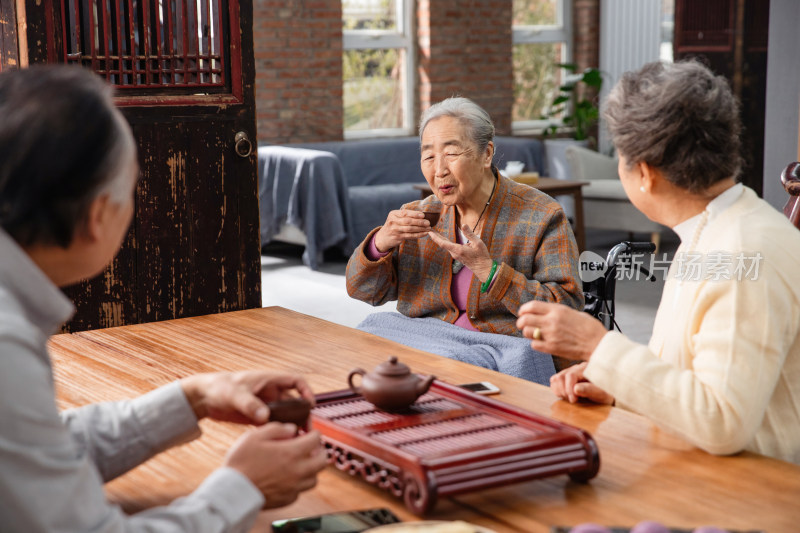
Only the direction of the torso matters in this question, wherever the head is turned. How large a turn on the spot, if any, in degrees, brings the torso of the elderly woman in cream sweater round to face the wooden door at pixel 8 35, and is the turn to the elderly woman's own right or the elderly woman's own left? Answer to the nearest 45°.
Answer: approximately 45° to the elderly woman's own right

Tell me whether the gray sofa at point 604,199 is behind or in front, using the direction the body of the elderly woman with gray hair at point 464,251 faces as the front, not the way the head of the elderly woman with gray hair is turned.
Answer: behind

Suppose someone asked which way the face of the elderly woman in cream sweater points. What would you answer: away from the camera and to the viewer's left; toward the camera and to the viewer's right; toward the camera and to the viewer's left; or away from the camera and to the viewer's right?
away from the camera and to the viewer's left

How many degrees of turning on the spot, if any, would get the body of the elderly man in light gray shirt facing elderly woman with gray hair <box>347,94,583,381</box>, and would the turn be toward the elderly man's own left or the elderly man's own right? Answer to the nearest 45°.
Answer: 0° — they already face them

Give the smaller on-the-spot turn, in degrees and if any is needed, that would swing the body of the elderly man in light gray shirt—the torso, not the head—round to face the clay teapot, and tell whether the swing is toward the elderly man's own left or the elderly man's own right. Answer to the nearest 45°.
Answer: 0° — they already face it

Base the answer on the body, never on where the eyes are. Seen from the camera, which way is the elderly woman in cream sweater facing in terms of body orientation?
to the viewer's left
